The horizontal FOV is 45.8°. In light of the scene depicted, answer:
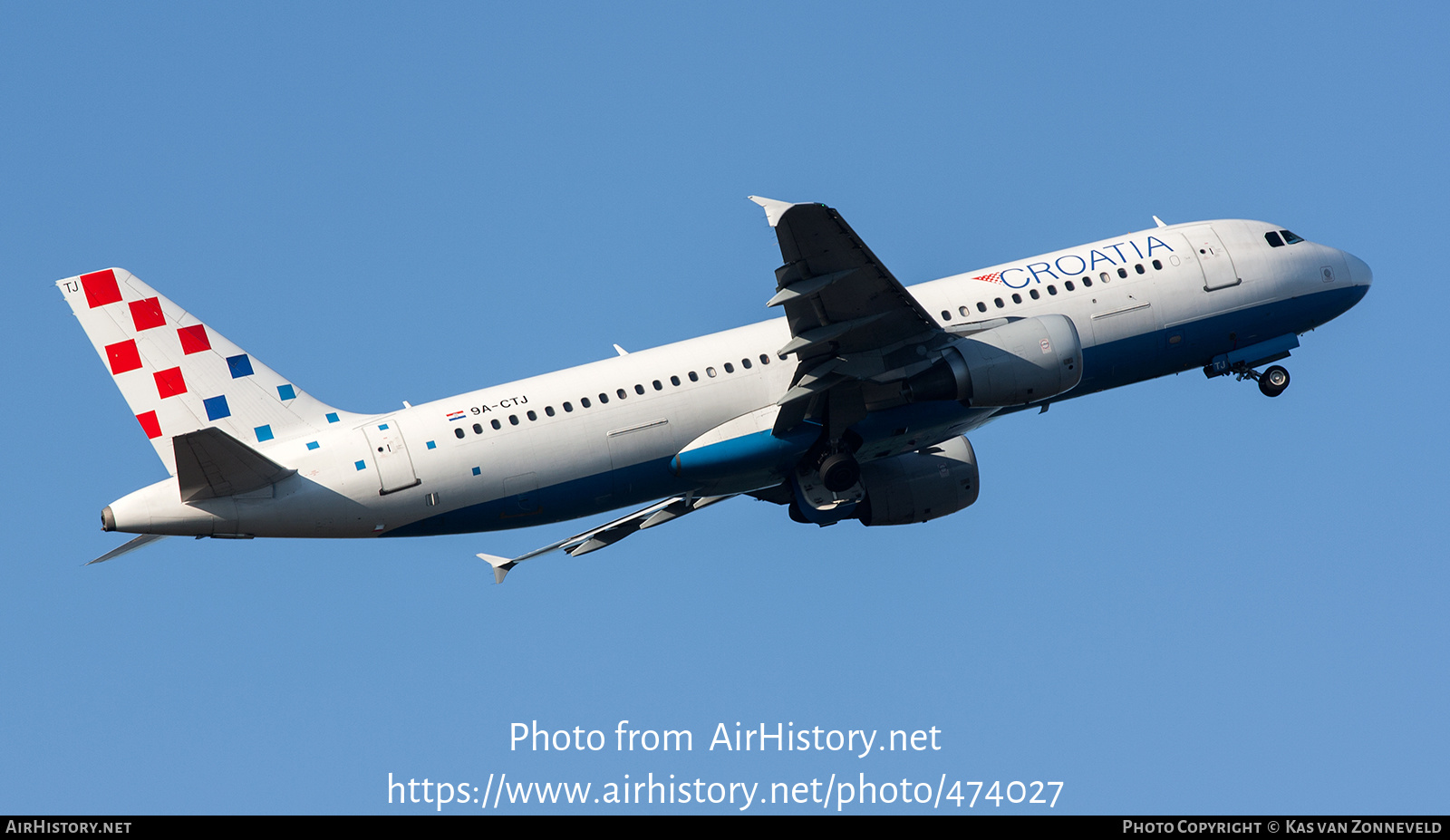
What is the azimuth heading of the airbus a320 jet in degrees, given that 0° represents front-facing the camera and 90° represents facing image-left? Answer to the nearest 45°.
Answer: approximately 270°
